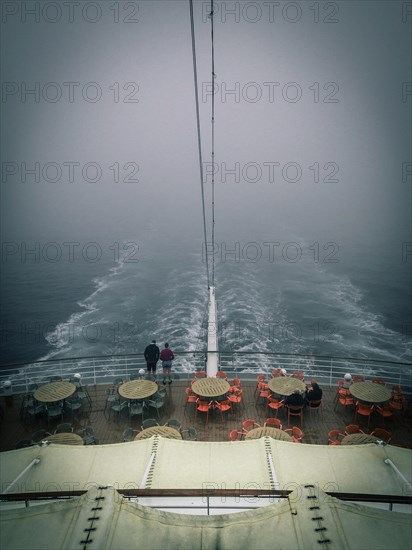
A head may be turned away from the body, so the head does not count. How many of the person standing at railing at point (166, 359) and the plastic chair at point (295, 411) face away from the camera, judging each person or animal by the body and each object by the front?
2

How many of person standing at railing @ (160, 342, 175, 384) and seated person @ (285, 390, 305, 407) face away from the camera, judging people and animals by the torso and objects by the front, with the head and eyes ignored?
2

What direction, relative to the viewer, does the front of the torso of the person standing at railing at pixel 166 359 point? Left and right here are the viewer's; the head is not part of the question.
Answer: facing away from the viewer

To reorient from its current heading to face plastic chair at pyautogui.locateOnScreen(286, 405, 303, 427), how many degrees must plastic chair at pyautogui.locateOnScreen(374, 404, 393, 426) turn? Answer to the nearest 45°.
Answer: approximately 90° to its left

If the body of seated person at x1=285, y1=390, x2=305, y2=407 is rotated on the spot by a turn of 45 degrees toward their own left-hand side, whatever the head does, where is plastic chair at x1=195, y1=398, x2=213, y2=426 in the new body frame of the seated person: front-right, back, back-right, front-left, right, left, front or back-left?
front-left

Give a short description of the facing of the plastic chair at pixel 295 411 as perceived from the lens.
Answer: facing away from the viewer

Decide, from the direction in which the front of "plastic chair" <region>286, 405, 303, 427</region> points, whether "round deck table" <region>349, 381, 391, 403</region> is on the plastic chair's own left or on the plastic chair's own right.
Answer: on the plastic chair's own right

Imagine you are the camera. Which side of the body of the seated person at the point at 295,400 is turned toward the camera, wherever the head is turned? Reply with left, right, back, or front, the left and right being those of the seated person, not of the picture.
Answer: back

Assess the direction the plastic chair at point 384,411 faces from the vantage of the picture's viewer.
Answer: facing away from the viewer and to the left of the viewer

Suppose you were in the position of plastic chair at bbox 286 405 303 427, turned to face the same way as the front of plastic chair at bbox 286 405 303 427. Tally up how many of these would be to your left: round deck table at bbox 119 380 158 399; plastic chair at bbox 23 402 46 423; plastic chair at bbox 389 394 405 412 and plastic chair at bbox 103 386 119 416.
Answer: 3

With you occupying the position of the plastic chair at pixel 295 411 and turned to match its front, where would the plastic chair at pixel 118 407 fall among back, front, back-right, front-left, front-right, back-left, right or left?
left
